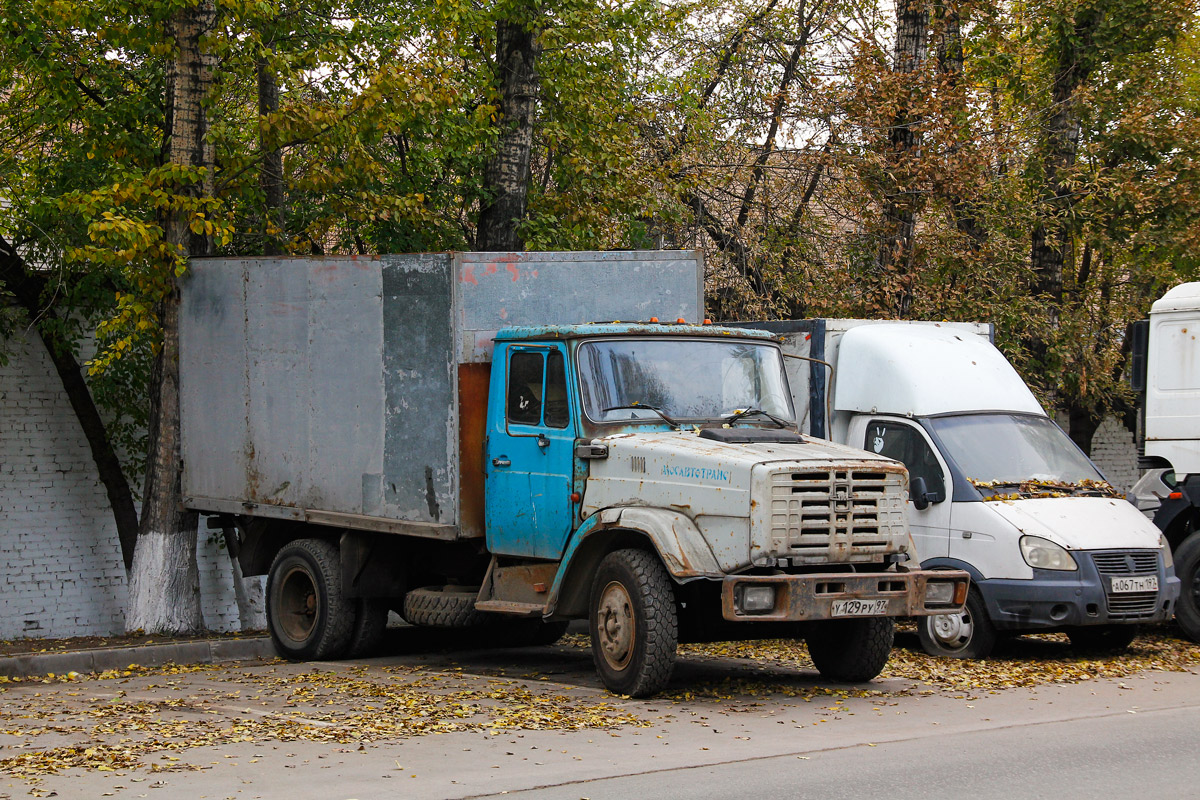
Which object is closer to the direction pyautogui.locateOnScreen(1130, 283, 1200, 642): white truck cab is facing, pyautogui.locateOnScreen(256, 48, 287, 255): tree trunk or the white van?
the white van

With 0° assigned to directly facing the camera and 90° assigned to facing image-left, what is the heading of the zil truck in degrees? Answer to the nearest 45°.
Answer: approximately 315°

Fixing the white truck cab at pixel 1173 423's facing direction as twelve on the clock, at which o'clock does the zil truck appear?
The zil truck is roughly at 3 o'clock from the white truck cab.

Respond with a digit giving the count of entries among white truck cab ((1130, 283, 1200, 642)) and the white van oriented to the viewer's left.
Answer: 0

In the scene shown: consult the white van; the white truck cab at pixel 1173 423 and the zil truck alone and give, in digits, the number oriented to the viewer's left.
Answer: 0

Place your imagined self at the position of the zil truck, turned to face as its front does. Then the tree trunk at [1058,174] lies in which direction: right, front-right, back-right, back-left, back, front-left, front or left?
left

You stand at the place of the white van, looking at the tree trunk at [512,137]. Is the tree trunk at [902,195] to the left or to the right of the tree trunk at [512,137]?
right

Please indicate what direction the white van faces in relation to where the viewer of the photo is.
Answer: facing the viewer and to the right of the viewer

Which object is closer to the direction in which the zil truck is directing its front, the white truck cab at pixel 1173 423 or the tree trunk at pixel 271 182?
the white truck cab

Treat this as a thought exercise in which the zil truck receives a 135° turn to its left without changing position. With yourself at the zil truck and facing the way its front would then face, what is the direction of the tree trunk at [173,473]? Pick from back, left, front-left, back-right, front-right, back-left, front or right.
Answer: front-left

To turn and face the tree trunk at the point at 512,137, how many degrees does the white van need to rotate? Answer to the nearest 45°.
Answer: approximately 180°

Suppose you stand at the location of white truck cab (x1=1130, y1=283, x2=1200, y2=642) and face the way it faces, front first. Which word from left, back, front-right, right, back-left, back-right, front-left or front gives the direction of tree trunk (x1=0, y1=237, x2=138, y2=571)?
back-right

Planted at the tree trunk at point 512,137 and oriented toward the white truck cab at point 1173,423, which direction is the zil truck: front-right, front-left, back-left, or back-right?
front-right

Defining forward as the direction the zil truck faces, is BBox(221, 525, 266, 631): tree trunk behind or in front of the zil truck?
behind
